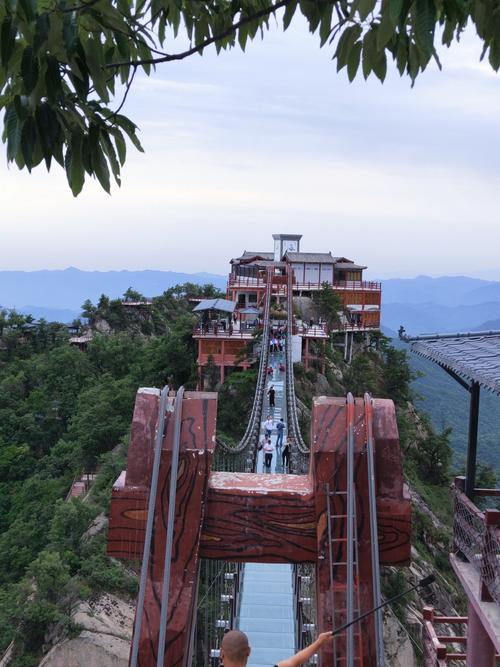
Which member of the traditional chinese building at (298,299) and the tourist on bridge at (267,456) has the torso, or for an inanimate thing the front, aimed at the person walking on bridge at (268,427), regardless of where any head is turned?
the traditional chinese building

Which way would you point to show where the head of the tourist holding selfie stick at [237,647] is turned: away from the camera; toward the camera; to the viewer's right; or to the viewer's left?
away from the camera

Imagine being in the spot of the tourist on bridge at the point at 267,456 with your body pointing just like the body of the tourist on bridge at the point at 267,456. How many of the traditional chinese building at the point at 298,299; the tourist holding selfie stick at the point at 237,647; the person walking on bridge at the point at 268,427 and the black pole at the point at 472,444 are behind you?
2

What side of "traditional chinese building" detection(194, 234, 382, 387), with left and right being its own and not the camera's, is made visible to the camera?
front

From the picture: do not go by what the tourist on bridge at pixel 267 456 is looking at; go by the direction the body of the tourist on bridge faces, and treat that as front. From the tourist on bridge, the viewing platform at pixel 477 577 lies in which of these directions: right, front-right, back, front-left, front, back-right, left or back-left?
front

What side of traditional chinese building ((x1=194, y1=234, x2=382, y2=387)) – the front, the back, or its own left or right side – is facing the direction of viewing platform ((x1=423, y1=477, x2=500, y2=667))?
front

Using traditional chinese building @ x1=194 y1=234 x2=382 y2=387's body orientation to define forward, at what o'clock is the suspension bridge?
The suspension bridge is roughly at 12 o'clock from the traditional chinese building.

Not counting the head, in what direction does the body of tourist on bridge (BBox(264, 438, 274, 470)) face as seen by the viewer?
toward the camera

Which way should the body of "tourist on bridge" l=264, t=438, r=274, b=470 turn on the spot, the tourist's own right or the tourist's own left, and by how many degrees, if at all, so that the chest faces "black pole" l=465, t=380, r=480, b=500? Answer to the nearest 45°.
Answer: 0° — they already face it

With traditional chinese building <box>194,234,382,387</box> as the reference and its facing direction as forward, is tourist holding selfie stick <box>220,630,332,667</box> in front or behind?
in front

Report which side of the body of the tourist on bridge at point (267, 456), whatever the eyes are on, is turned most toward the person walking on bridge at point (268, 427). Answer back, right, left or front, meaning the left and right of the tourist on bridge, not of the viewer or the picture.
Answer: back

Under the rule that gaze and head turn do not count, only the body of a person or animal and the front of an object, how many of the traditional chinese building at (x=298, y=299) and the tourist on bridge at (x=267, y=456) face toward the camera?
2

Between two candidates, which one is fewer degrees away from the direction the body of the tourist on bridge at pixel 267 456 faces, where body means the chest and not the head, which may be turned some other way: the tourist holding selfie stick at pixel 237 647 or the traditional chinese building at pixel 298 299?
the tourist holding selfie stick

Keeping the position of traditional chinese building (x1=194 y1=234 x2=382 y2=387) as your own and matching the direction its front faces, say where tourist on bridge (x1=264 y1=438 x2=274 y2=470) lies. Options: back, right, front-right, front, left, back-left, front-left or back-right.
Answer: front

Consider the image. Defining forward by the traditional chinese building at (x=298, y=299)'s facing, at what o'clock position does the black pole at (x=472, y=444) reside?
The black pole is roughly at 12 o'clock from the traditional chinese building.
